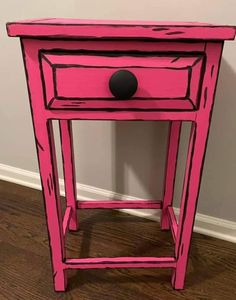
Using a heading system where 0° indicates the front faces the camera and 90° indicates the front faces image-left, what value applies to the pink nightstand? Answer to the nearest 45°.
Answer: approximately 0°
